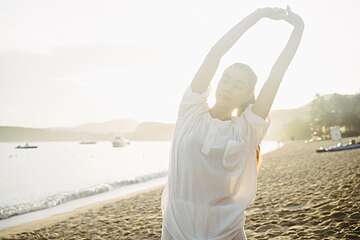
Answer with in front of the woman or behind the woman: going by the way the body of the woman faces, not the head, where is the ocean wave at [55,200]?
behind

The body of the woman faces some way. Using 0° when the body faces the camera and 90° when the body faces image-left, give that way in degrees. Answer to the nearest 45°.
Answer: approximately 0°
